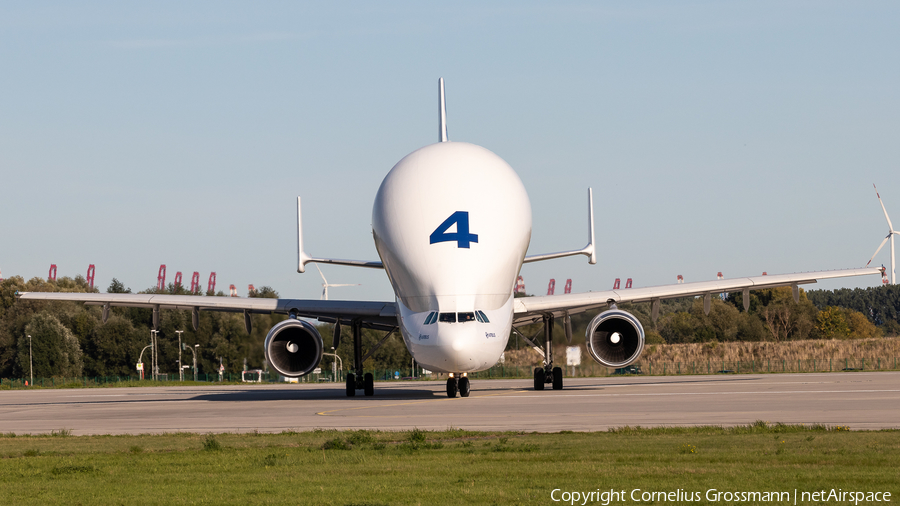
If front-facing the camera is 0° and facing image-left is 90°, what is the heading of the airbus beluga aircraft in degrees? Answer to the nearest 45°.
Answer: approximately 0°
